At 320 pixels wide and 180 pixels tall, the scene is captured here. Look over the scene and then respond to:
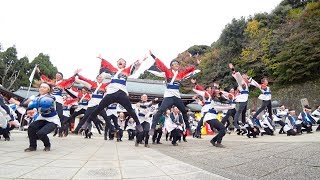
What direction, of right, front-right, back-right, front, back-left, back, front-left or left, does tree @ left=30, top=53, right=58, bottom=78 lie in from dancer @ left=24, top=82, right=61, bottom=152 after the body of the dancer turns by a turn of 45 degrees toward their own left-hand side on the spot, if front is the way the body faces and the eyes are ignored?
back

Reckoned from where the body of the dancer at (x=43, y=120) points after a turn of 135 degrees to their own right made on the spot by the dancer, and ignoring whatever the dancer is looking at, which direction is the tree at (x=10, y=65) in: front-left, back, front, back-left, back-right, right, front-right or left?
front

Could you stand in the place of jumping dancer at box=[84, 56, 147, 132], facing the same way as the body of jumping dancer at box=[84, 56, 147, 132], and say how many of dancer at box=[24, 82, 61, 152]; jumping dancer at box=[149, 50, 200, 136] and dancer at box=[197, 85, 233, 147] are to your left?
2

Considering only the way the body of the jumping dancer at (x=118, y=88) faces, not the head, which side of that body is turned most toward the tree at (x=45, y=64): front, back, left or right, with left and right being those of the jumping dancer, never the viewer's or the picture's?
back

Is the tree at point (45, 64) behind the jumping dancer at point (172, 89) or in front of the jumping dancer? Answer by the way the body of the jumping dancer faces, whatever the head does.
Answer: behind

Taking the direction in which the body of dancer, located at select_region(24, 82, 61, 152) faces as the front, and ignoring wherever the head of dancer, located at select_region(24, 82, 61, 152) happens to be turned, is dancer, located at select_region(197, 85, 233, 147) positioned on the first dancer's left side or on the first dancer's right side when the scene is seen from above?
on the first dancer's left side

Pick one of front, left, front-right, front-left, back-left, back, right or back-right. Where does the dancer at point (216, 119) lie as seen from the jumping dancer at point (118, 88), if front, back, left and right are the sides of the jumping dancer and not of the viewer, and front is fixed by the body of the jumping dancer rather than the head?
left

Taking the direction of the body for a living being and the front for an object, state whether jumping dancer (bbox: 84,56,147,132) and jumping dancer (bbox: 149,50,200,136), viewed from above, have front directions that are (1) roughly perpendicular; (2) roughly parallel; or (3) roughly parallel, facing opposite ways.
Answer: roughly parallel

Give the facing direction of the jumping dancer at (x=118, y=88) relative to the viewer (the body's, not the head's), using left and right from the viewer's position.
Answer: facing the viewer

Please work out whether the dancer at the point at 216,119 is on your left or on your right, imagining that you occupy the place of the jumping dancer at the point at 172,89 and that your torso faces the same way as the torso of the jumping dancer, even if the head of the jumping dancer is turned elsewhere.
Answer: on your left

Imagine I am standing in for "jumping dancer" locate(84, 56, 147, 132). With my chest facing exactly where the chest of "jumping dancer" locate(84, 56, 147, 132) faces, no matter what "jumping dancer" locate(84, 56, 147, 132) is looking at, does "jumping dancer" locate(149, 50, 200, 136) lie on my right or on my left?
on my left

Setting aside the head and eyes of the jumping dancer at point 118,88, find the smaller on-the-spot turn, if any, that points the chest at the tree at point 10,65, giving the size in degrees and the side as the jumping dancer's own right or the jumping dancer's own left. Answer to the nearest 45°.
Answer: approximately 135° to the jumping dancer's own right

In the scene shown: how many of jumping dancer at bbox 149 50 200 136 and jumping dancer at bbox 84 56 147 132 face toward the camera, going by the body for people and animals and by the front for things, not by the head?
2

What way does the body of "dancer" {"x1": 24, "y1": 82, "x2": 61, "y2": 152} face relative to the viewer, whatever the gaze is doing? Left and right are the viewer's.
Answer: facing the viewer and to the left of the viewer
